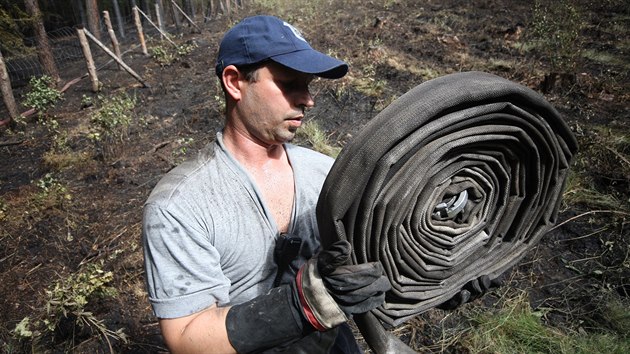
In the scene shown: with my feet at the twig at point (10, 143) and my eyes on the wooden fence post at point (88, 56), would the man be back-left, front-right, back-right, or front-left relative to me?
back-right

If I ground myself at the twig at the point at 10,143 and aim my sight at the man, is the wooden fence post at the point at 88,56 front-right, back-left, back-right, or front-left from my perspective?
back-left

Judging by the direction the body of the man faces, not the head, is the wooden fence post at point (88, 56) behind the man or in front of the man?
behind

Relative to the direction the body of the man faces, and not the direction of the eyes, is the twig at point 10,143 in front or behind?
behind

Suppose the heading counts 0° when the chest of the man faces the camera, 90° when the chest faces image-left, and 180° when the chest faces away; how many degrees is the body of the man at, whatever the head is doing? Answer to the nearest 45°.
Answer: approximately 315°
